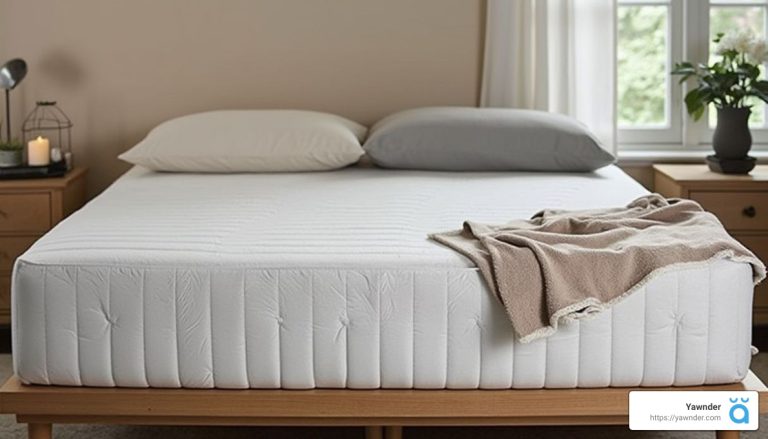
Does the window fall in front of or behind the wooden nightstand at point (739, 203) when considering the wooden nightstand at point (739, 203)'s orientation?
behind

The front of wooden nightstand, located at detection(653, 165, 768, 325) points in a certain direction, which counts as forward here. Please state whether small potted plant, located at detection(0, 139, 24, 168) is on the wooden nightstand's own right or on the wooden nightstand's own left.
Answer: on the wooden nightstand's own right

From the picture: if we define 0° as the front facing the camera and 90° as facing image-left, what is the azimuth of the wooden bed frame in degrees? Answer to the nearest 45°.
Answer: approximately 0°

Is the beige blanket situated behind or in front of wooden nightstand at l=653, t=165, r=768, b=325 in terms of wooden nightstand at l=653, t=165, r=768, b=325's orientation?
in front

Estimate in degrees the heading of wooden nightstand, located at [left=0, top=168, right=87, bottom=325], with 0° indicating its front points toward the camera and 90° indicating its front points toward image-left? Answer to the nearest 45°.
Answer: approximately 0°
